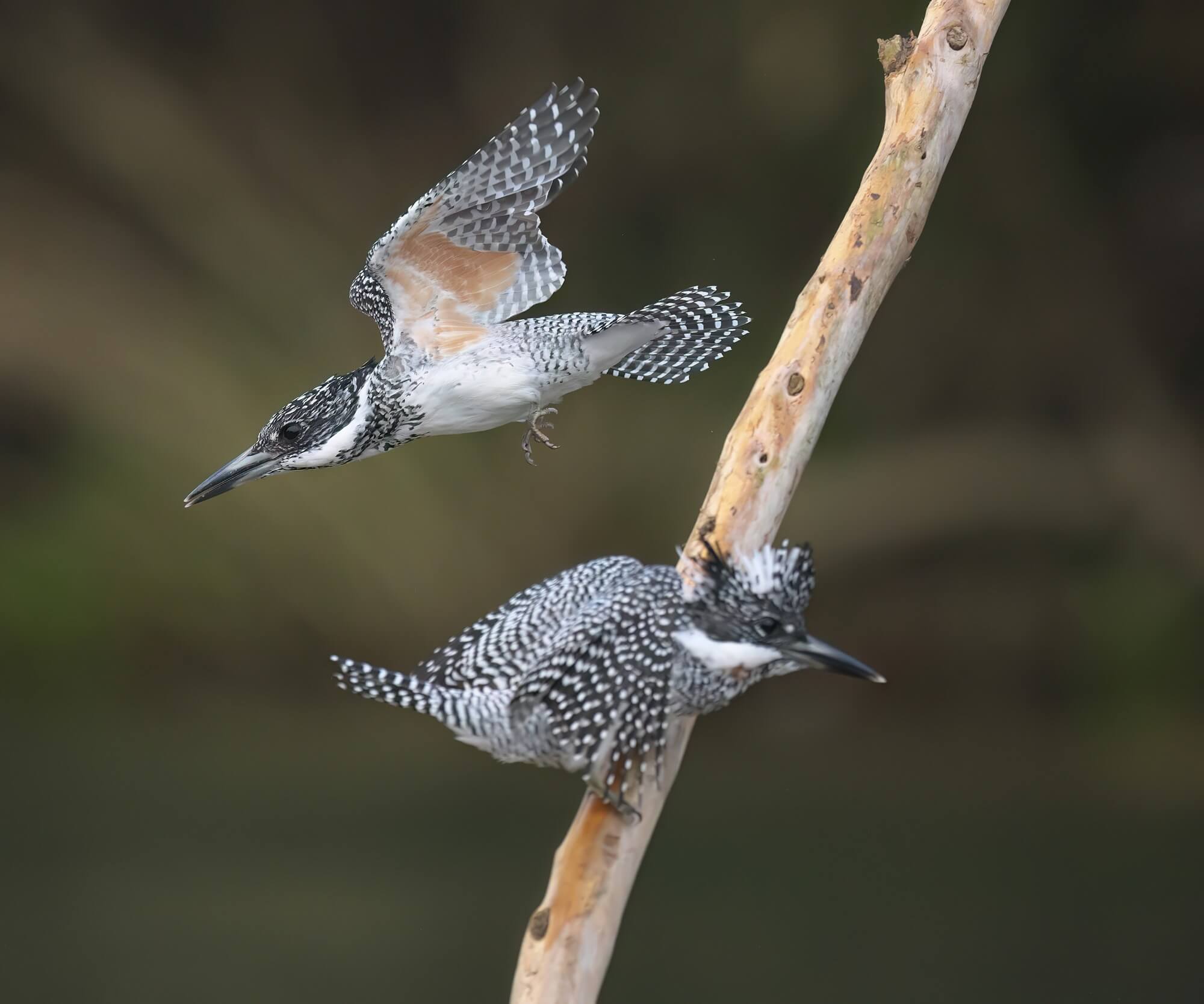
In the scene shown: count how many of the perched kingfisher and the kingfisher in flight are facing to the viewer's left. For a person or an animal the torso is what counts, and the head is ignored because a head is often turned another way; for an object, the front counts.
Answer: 1

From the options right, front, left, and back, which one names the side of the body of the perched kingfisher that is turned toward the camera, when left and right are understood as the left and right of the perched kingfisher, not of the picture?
right

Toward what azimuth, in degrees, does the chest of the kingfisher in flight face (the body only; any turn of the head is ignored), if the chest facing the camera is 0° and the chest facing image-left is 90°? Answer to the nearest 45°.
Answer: approximately 90°

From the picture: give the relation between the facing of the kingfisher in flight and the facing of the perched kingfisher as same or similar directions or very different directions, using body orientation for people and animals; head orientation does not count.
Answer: very different directions

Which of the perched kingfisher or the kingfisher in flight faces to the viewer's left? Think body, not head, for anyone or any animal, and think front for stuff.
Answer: the kingfisher in flight
